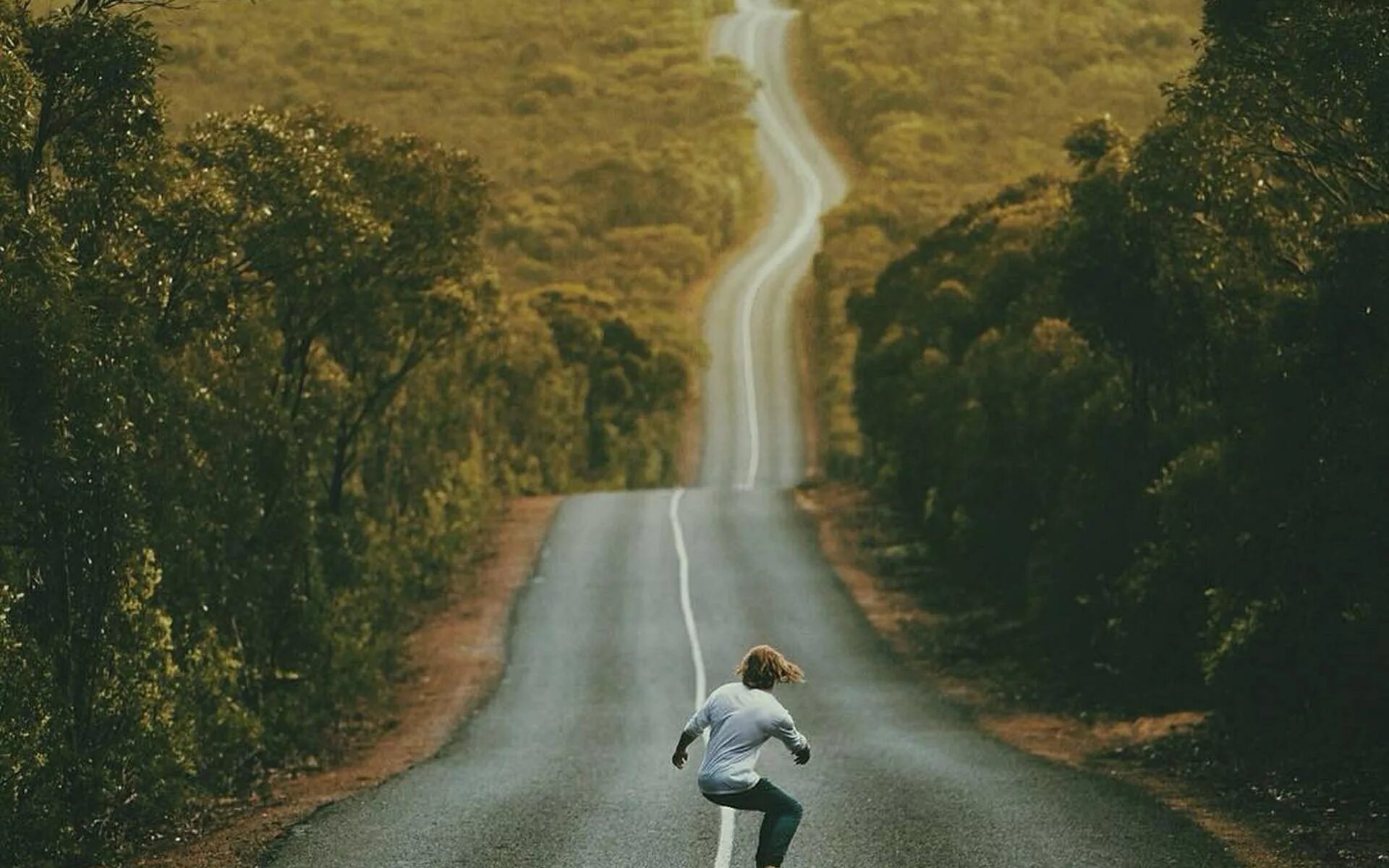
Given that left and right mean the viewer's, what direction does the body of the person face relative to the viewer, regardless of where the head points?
facing away from the viewer and to the right of the viewer
